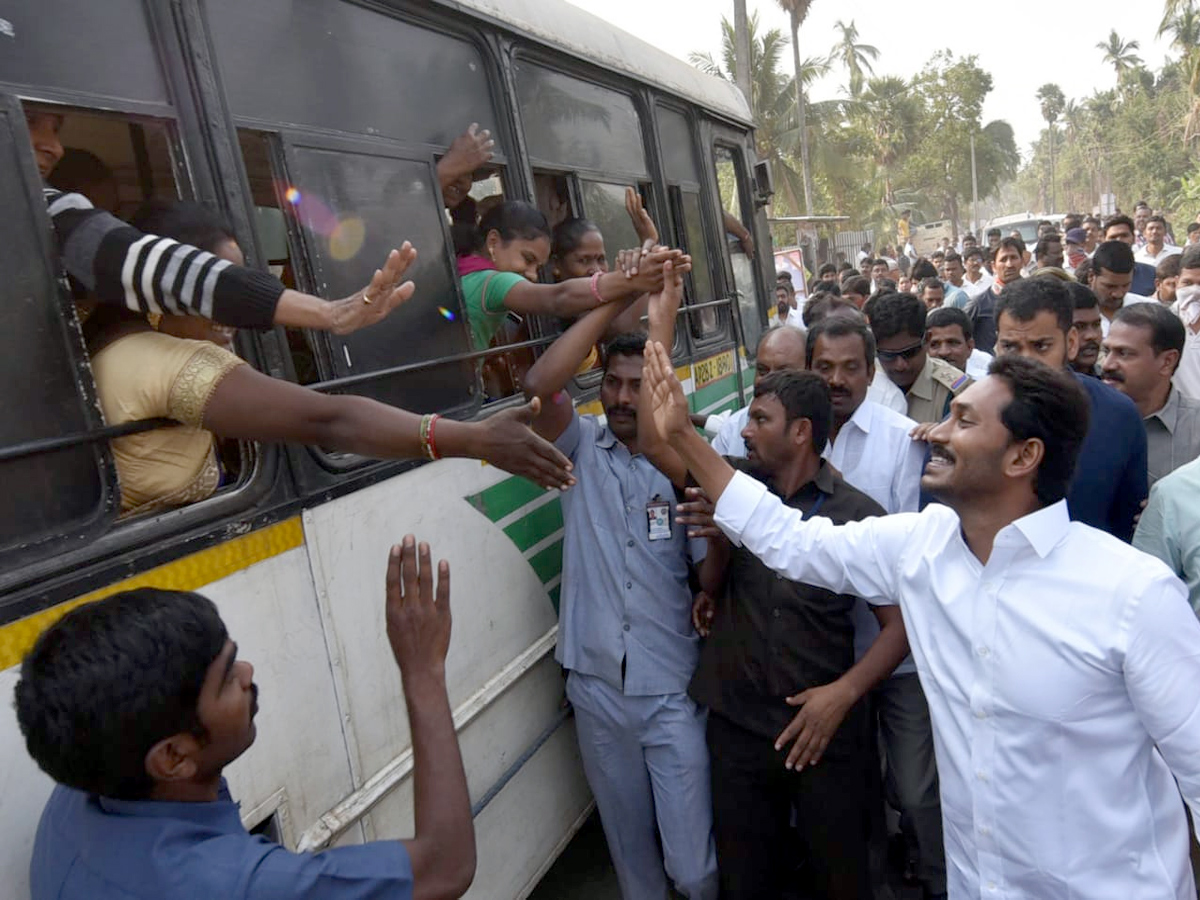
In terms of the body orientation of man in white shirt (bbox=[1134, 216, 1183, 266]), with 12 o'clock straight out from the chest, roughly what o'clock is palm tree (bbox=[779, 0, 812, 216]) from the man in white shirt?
The palm tree is roughly at 5 o'clock from the man in white shirt.

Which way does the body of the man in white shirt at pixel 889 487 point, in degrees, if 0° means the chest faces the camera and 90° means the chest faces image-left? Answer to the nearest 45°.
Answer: approximately 45°

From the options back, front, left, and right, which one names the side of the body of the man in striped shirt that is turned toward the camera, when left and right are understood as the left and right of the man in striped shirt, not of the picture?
right

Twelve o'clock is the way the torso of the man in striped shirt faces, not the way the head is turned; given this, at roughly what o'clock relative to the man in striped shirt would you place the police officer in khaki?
The police officer in khaki is roughly at 11 o'clock from the man in striped shirt.

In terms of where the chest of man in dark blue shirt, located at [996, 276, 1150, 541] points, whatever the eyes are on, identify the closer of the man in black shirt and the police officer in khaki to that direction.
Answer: the man in black shirt

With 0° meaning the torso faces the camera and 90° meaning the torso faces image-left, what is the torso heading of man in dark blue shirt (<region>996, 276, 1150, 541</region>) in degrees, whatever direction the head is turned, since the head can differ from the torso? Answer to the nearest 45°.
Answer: approximately 45°

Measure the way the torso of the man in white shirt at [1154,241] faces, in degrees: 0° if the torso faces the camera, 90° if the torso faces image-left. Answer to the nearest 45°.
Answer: approximately 0°

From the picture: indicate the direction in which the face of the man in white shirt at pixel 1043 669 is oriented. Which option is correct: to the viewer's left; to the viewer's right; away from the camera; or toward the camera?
to the viewer's left

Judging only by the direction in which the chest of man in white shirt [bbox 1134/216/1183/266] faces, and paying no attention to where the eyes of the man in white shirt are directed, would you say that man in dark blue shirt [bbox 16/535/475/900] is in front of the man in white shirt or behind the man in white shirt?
in front

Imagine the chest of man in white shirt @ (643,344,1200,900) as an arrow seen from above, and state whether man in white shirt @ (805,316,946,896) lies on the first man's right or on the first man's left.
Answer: on the first man's right

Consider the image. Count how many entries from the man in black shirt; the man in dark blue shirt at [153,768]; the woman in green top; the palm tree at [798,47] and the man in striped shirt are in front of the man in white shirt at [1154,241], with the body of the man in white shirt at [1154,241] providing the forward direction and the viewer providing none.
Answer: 4
